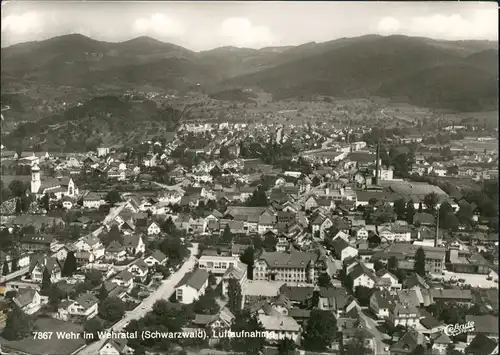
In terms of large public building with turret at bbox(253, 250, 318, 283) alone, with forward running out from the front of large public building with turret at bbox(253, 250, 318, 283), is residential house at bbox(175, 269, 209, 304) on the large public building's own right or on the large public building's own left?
on the large public building's own right

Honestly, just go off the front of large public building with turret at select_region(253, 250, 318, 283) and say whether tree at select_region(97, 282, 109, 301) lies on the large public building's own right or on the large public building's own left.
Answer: on the large public building's own right

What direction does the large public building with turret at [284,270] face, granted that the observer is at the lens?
facing the viewer

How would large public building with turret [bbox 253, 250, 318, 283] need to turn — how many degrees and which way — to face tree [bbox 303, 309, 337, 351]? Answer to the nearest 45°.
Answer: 0° — it already faces it

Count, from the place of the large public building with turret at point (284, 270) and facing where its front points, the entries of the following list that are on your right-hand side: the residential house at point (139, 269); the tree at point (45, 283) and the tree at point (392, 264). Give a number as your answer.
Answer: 2

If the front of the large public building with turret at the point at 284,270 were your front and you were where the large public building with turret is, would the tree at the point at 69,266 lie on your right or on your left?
on your right

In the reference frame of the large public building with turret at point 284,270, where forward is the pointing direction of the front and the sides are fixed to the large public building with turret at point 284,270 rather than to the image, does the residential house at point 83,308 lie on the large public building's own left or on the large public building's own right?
on the large public building's own right

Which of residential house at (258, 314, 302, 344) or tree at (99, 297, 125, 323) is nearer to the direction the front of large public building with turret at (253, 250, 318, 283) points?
the residential house

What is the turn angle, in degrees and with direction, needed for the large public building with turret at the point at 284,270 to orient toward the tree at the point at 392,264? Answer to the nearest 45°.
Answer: approximately 90° to its left

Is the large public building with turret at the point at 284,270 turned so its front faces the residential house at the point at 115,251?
no

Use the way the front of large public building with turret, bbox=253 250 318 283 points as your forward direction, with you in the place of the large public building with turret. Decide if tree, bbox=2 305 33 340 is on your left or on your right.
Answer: on your right

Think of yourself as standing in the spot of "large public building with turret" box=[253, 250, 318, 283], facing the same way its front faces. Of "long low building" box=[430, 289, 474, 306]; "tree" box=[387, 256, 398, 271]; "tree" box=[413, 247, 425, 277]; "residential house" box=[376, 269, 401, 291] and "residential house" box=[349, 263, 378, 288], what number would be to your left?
5

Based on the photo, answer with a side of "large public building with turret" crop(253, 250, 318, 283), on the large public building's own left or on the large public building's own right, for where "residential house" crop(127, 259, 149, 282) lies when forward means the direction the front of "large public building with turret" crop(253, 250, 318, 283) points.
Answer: on the large public building's own right

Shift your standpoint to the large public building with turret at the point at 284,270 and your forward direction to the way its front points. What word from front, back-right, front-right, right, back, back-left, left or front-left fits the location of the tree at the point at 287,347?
front

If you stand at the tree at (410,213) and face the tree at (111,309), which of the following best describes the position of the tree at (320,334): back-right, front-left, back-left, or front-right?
front-left

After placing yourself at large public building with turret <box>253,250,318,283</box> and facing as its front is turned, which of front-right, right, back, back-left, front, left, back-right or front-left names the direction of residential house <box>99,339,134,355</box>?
front-right

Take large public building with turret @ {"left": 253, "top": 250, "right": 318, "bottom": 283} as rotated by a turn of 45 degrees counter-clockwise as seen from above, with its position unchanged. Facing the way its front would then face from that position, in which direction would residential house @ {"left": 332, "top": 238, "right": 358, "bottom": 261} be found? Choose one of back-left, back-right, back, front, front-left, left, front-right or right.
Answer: left

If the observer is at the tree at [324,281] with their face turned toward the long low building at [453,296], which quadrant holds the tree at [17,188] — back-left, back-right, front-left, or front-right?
back-left

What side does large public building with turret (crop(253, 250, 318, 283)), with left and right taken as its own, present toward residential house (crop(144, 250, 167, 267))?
right

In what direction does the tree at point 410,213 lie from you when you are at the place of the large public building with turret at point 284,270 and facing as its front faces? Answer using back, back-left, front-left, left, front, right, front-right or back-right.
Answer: back-left
